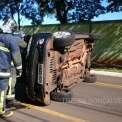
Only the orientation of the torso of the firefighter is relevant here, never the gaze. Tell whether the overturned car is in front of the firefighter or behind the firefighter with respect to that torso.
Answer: in front

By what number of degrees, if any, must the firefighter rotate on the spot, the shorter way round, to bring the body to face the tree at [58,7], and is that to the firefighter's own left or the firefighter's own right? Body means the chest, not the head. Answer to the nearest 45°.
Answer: approximately 45° to the firefighter's own left

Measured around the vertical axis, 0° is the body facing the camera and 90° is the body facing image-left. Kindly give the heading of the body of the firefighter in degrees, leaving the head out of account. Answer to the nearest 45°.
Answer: approximately 225°
